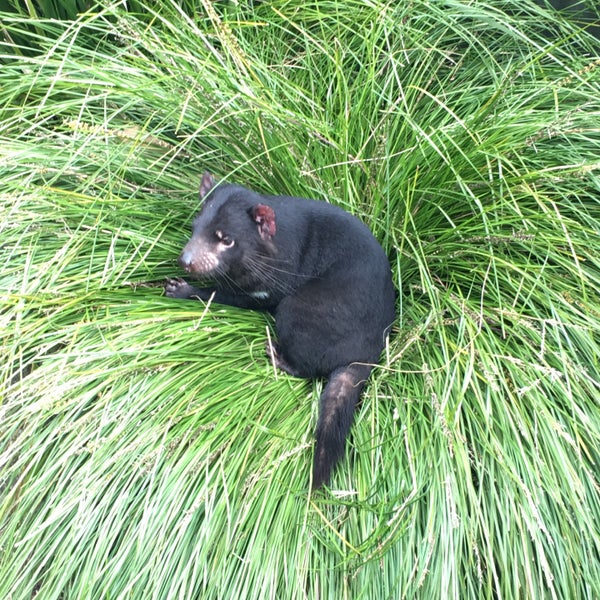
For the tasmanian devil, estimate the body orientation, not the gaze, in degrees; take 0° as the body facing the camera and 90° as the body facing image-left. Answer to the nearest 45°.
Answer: approximately 90°
